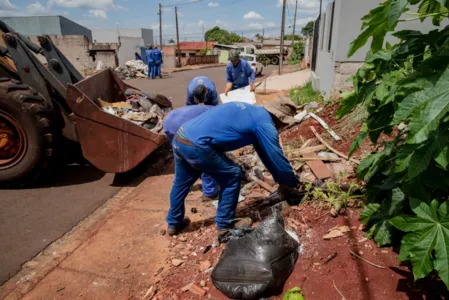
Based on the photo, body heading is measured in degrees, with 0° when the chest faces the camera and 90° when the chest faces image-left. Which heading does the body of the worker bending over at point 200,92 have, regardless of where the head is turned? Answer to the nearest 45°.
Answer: approximately 0°

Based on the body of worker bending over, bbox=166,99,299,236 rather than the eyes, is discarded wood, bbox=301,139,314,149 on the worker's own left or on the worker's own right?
on the worker's own left

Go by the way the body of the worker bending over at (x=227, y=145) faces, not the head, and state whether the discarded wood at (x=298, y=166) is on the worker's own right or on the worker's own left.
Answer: on the worker's own left

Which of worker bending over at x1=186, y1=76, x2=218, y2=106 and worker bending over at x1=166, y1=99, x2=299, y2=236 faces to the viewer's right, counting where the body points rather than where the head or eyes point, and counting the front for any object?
worker bending over at x1=166, y1=99, x2=299, y2=236

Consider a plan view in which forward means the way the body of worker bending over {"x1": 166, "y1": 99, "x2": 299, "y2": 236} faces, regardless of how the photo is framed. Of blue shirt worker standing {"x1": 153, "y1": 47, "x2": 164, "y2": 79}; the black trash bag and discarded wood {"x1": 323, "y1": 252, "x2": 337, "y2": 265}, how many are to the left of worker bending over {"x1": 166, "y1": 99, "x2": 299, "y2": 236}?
1

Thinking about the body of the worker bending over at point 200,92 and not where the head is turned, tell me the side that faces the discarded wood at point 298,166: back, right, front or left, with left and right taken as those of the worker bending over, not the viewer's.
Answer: left

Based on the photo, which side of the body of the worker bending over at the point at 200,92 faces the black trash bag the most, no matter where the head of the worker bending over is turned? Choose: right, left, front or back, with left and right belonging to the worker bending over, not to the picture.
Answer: front

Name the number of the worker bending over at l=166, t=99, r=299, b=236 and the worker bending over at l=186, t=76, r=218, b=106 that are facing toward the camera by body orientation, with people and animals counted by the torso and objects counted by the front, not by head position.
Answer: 1

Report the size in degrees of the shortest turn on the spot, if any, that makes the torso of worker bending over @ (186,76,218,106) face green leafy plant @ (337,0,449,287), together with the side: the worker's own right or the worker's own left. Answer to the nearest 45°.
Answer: approximately 45° to the worker's own left

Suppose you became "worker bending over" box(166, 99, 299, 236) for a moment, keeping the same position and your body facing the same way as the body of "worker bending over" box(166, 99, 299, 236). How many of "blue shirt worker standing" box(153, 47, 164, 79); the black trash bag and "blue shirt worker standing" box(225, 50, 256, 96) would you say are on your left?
2

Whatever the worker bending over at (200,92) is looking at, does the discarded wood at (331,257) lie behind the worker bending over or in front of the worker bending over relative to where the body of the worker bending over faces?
in front

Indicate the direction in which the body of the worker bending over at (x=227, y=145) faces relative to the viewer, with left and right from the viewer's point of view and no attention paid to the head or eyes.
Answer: facing to the right of the viewer
